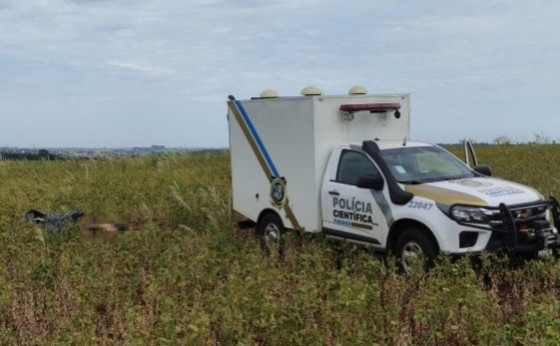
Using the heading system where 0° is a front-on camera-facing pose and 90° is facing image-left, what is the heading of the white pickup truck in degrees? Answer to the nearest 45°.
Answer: approximately 315°
